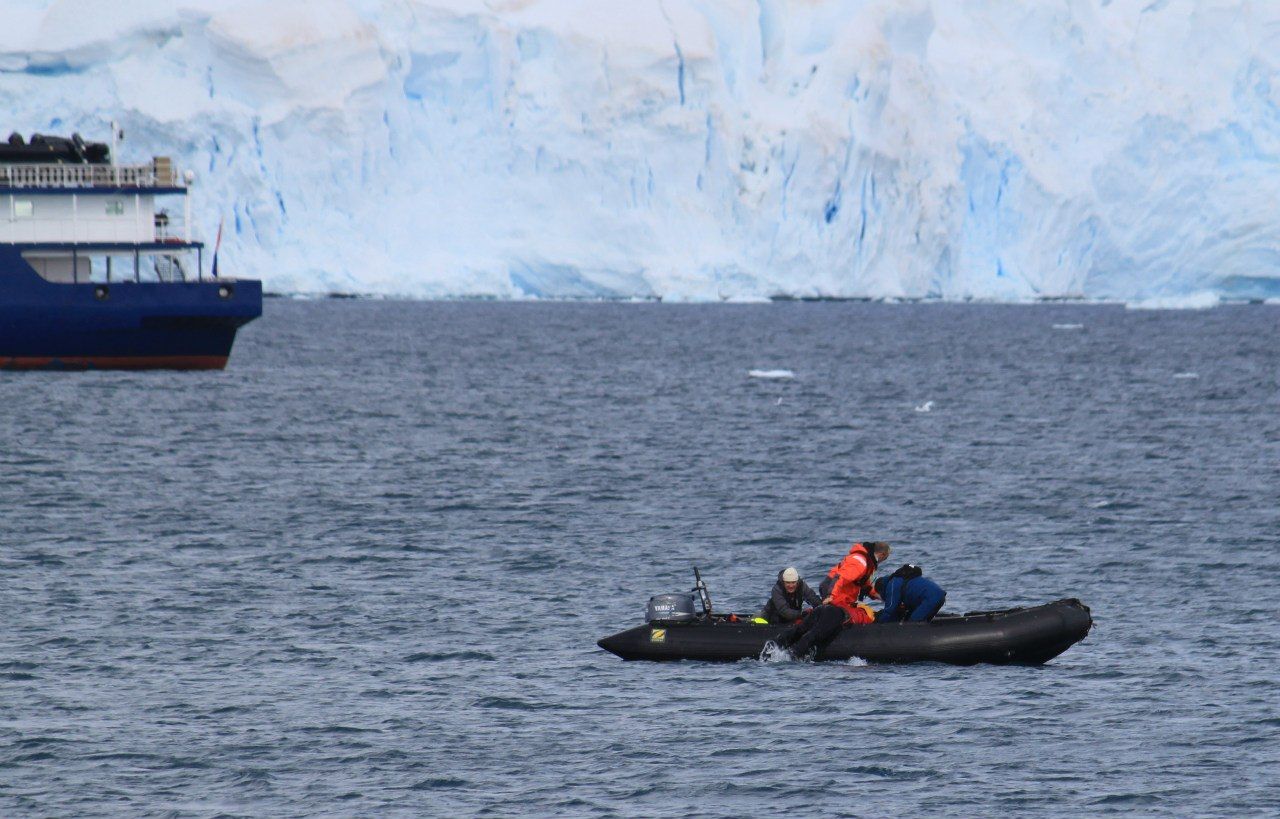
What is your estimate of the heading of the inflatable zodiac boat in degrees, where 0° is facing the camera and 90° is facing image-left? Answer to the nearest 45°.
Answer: approximately 270°
